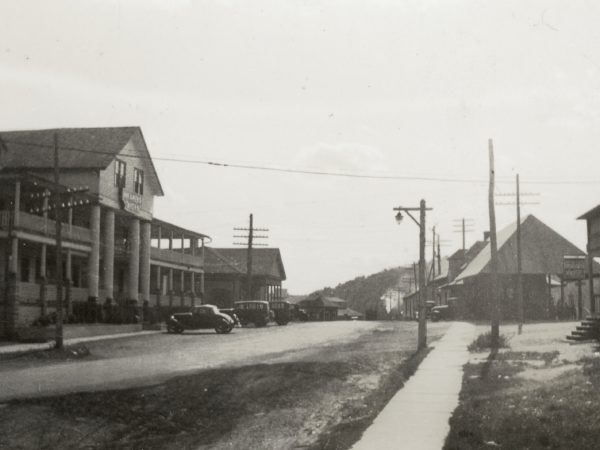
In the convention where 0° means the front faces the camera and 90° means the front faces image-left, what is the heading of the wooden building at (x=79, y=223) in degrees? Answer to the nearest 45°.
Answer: approximately 315°

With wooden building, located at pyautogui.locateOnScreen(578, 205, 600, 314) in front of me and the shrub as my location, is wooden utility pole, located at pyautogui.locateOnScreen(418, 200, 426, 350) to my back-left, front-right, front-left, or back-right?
back-left

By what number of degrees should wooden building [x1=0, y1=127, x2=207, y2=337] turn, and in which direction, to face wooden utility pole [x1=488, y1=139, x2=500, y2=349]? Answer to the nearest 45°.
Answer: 0° — it already faces it

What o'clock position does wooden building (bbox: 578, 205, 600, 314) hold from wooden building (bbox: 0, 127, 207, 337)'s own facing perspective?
wooden building (bbox: 578, 205, 600, 314) is roughly at 12 o'clock from wooden building (bbox: 0, 127, 207, 337).

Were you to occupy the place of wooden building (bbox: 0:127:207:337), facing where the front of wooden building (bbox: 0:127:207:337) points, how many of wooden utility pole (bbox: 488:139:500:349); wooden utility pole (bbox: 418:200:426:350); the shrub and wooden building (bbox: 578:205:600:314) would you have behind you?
0

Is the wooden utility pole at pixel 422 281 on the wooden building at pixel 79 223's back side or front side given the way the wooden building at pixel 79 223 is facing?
on the front side

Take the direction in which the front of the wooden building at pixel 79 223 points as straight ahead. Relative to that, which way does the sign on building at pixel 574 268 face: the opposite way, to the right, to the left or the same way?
to the right

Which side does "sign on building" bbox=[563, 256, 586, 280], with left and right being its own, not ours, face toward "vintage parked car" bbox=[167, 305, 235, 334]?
right

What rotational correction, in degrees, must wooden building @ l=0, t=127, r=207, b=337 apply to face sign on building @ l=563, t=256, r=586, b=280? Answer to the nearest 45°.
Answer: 0° — it already faces it

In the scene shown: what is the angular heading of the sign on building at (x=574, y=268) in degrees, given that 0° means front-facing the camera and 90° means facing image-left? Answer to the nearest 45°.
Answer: approximately 0°

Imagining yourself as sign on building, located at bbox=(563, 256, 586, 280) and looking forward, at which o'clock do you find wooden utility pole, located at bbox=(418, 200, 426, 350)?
The wooden utility pole is roughly at 1 o'clock from the sign on building.
